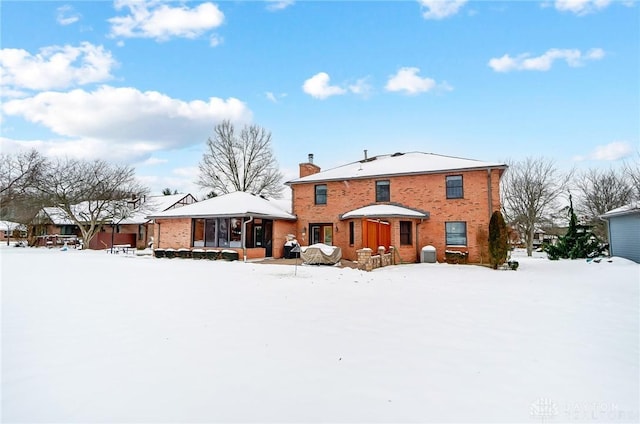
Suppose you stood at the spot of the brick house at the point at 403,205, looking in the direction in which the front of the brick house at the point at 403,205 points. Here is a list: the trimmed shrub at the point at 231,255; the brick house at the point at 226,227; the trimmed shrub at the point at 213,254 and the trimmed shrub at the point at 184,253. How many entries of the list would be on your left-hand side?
4

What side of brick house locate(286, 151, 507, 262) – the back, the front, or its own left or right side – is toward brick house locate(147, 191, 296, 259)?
left

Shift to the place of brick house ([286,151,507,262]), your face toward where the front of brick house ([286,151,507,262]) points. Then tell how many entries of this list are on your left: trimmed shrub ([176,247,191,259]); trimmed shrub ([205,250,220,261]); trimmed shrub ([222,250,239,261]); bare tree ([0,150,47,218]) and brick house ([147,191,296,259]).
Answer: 5

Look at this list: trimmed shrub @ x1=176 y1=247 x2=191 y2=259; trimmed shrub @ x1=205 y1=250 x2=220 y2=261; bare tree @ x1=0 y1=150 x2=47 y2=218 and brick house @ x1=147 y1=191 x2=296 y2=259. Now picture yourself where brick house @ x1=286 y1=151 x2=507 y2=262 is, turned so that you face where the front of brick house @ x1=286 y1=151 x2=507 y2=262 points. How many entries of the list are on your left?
4

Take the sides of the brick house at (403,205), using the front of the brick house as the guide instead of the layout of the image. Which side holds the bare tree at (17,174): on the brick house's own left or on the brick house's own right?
on the brick house's own left

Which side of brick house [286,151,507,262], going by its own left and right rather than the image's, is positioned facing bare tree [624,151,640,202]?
right

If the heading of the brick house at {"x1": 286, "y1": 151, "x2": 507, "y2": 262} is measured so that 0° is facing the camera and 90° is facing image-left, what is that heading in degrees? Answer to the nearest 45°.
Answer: approximately 180°

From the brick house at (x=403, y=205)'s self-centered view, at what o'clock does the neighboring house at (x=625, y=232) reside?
The neighboring house is roughly at 3 o'clock from the brick house.

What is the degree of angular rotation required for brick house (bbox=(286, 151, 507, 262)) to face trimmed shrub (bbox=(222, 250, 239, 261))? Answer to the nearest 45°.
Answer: approximately 90° to its left
